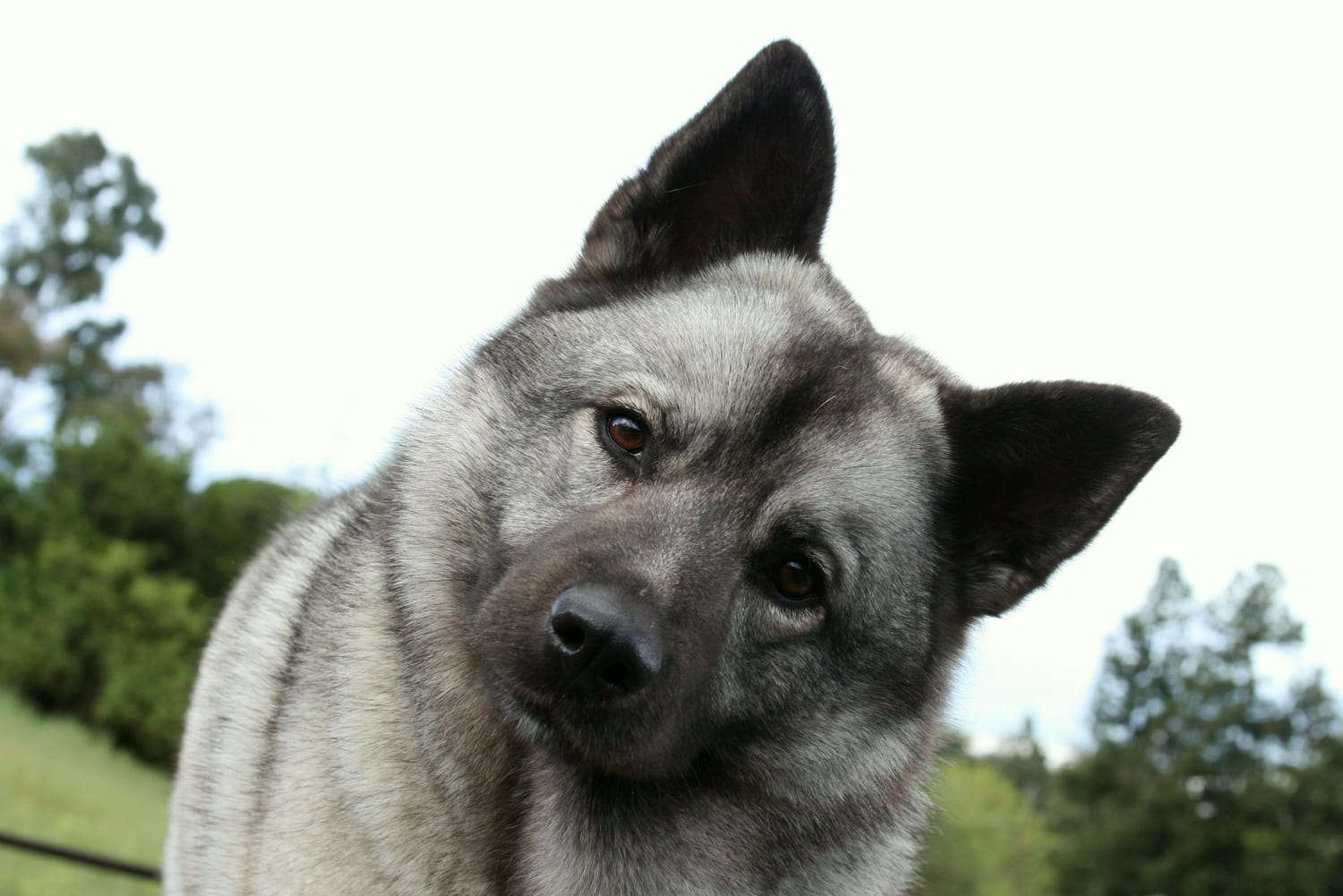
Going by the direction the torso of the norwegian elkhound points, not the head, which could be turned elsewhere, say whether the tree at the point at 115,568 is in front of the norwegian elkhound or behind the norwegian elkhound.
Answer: behind

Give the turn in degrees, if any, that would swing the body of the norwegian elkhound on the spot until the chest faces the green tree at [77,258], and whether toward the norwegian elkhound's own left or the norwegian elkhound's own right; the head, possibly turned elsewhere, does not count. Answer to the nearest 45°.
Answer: approximately 135° to the norwegian elkhound's own right

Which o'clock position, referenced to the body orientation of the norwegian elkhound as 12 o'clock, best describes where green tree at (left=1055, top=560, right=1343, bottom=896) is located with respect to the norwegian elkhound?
The green tree is roughly at 7 o'clock from the norwegian elkhound.

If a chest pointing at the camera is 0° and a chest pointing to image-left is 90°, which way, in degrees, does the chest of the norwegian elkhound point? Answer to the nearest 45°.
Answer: approximately 0°

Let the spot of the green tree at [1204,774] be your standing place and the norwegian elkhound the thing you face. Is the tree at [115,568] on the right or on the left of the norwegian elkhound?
right
